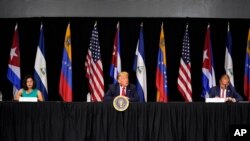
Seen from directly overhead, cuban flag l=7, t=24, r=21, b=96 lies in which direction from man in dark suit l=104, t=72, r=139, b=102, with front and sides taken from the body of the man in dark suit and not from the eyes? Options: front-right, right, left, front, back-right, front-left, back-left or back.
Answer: back-right

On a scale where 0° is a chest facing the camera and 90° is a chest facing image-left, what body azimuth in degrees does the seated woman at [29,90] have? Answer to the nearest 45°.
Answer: approximately 0°

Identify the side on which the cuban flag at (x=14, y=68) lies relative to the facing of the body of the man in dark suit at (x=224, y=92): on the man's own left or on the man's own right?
on the man's own right

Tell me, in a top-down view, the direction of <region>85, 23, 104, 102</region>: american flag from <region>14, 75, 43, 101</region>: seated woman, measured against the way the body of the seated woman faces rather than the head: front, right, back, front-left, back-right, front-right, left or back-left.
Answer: back-left

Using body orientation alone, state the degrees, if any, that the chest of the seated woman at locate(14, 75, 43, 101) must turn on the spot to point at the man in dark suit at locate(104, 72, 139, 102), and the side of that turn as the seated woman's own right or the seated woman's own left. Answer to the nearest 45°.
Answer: approximately 90° to the seated woman's own left

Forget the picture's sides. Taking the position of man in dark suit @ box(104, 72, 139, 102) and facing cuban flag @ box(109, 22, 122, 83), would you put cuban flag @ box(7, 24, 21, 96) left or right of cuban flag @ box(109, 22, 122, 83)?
left
